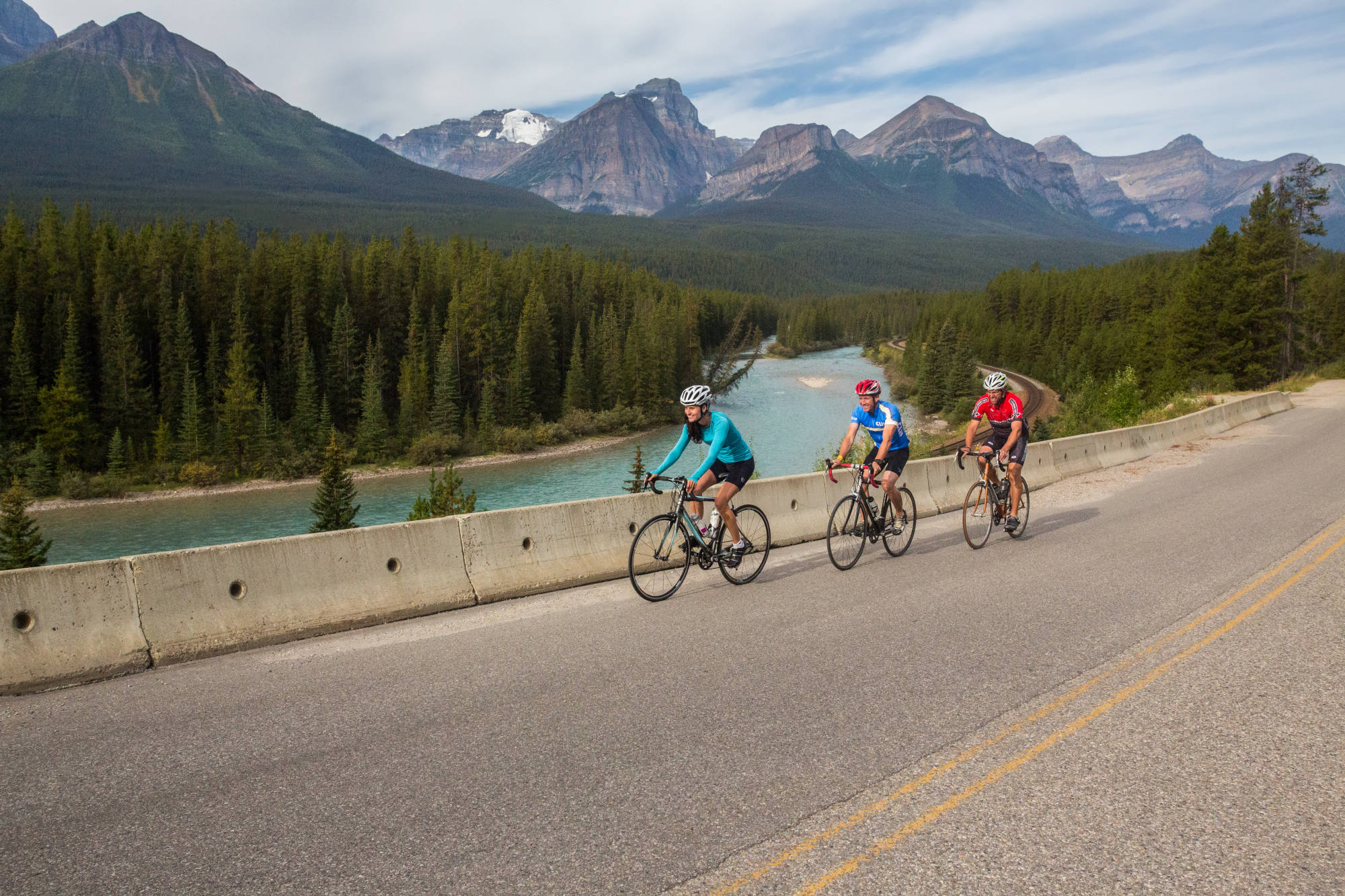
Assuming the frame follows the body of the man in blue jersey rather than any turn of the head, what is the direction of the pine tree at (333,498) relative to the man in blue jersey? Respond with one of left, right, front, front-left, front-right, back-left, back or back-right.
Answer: right

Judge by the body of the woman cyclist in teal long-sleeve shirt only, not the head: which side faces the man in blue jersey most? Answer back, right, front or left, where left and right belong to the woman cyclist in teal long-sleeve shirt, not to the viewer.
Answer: back

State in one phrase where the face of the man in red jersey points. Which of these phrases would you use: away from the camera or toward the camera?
toward the camera

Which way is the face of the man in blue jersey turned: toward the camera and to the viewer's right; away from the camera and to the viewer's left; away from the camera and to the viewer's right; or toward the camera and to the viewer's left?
toward the camera and to the viewer's left

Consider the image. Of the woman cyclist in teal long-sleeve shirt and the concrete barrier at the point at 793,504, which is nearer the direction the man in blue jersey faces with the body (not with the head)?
the woman cyclist in teal long-sleeve shirt

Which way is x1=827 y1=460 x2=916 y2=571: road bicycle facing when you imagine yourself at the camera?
facing the viewer and to the left of the viewer

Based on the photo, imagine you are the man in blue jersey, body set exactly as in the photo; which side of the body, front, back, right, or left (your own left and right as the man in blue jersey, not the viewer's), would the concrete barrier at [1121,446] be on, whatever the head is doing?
back

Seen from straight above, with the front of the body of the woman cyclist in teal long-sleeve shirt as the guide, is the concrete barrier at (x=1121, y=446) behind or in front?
behind

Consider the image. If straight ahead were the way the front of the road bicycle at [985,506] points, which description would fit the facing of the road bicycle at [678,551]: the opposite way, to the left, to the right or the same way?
the same way

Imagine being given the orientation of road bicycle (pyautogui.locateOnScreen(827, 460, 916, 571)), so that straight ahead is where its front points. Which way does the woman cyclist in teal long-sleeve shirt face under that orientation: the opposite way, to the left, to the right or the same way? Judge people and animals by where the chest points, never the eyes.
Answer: the same way

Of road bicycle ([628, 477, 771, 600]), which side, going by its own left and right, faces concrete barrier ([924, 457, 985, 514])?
back

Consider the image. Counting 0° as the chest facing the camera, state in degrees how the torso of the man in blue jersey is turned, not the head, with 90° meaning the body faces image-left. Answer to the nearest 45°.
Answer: approximately 45°

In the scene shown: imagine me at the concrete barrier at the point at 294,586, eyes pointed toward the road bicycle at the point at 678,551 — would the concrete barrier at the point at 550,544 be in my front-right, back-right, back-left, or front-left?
front-left

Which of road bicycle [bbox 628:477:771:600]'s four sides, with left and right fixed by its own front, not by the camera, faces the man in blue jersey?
back

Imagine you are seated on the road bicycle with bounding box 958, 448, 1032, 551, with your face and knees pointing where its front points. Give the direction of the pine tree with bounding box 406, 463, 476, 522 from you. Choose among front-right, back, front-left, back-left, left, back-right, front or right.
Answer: right

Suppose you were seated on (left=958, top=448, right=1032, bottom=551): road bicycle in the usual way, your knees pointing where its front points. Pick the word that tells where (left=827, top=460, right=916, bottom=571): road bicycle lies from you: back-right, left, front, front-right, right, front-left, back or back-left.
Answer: front

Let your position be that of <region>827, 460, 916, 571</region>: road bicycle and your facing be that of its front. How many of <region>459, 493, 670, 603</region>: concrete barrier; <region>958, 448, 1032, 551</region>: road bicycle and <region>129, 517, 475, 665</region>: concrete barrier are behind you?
1

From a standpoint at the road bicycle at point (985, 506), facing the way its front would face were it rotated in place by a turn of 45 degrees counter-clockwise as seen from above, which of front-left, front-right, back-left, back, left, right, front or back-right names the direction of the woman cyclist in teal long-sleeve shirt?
front-right

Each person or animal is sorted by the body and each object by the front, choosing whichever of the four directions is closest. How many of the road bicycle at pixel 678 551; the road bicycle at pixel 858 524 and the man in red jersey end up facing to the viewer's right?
0

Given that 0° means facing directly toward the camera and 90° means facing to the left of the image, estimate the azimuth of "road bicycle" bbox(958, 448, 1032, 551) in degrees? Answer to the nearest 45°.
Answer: approximately 45°

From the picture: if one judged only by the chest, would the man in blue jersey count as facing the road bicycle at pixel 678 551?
yes
